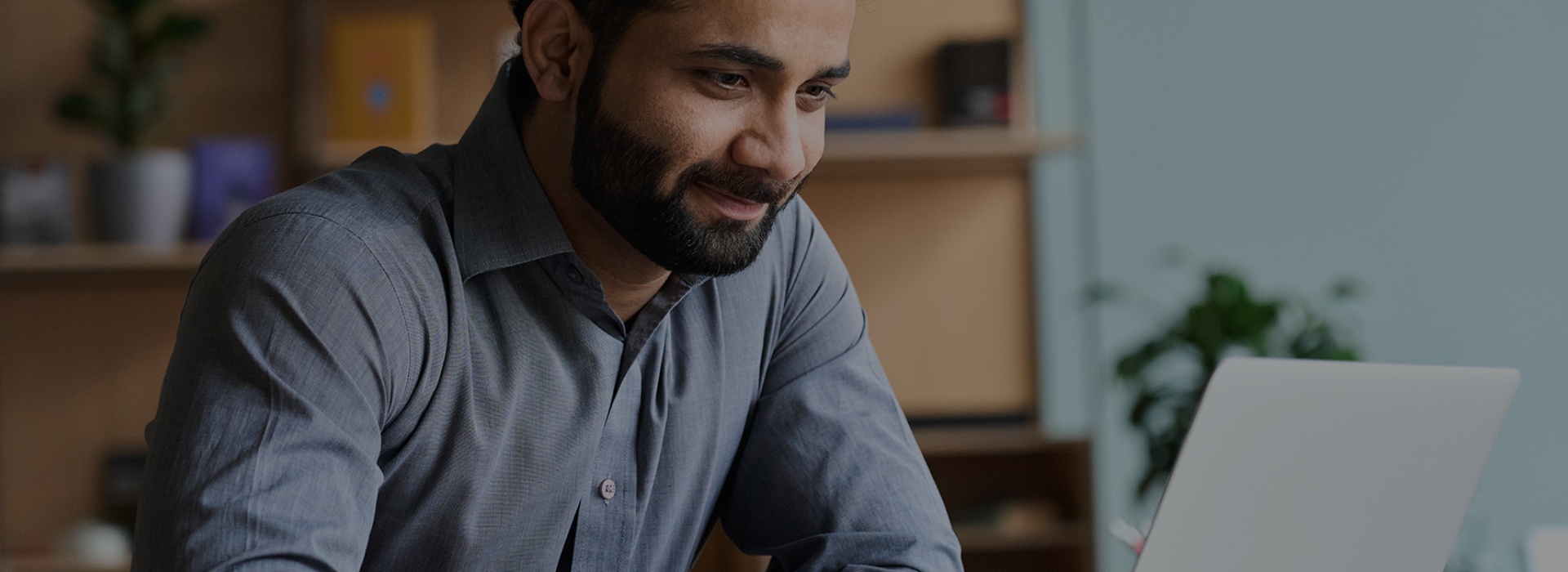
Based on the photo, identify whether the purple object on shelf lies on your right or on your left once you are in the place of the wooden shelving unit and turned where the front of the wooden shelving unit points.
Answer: on your right

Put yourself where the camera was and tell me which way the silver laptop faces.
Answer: facing away from the viewer and to the left of the viewer

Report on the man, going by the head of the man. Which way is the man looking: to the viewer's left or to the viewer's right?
to the viewer's right

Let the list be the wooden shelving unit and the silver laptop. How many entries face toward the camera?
1

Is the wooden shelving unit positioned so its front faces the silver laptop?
yes
